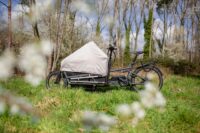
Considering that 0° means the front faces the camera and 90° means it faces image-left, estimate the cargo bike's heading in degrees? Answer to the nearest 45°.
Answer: approximately 90°

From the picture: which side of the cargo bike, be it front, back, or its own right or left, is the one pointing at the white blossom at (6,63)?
left
